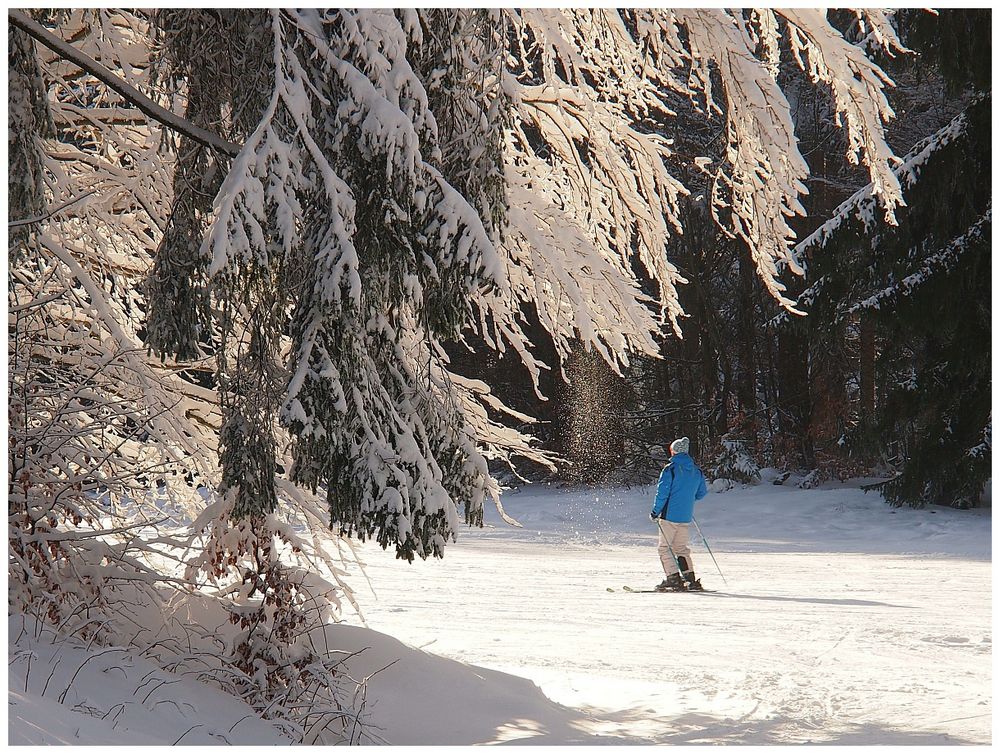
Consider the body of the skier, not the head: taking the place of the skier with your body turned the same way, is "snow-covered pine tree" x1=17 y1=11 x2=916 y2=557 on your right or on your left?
on your left

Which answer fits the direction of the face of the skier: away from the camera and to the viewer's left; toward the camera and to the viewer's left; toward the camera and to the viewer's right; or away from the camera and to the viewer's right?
away from the camera and to the viewer's left

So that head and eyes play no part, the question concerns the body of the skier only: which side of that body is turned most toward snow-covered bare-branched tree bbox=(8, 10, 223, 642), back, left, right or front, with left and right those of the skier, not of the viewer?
left

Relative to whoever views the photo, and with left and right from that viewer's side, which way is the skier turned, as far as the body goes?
facing away from the viewer and to the left of the viewer
